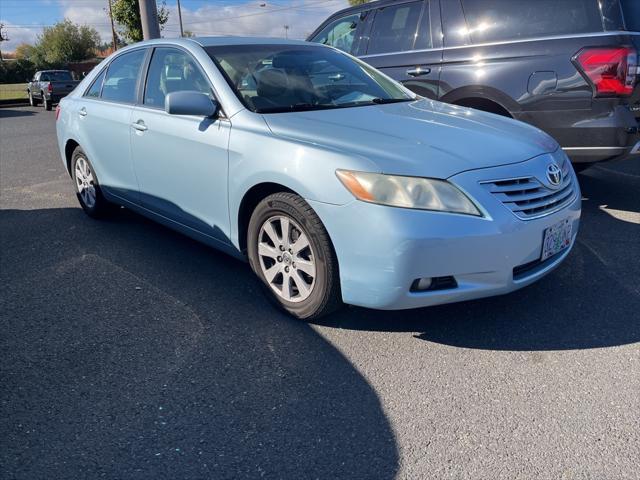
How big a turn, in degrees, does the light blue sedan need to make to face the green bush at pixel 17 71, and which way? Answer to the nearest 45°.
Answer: approximately 180°

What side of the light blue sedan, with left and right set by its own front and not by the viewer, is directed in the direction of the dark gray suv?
left

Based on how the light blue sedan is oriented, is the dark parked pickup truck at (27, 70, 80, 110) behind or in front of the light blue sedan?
behind

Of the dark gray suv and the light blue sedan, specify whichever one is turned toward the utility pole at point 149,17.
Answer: the dark gray suv

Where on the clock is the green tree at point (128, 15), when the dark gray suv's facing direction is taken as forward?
The green tree is roughly at 12 o'clock from the dark gray suv.

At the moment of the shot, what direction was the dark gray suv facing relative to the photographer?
facing away from the viewer and to the left of the viewer

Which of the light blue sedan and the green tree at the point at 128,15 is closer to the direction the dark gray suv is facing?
the green tree

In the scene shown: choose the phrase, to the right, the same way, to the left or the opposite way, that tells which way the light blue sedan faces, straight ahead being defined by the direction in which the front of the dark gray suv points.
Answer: the opposite way

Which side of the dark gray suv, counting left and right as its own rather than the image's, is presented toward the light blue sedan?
left

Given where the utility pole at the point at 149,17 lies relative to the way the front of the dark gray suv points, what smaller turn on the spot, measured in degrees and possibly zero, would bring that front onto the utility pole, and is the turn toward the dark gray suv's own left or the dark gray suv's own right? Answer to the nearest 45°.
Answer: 0° — it already faces it

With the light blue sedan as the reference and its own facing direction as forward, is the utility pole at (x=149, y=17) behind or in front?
behind

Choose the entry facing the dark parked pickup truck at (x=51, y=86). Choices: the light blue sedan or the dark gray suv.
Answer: the dark gray suv

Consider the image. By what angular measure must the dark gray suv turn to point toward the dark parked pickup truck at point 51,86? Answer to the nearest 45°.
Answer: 0° — it already faces it
